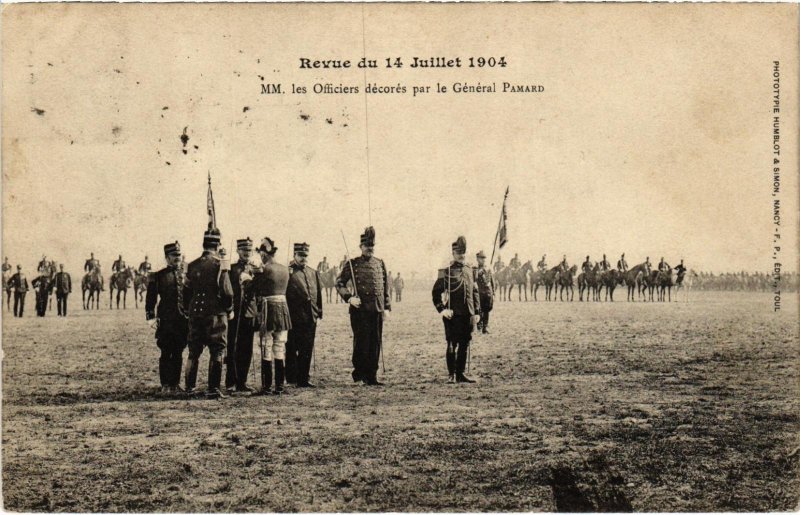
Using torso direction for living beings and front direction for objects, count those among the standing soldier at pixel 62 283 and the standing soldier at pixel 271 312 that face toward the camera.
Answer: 1

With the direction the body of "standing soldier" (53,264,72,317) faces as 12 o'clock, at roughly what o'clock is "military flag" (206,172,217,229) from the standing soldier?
The military flag is roughly at 11 o'clock from the standing soldier.

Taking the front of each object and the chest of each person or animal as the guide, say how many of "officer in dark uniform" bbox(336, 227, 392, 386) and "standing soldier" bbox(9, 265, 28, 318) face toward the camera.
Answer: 2

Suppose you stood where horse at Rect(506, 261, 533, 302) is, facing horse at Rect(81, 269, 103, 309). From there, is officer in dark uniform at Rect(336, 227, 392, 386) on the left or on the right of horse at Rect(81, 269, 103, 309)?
left

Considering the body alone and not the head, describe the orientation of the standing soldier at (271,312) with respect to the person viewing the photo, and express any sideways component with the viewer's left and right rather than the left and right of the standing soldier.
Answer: facing away from the viewer and to the left of the viewer
